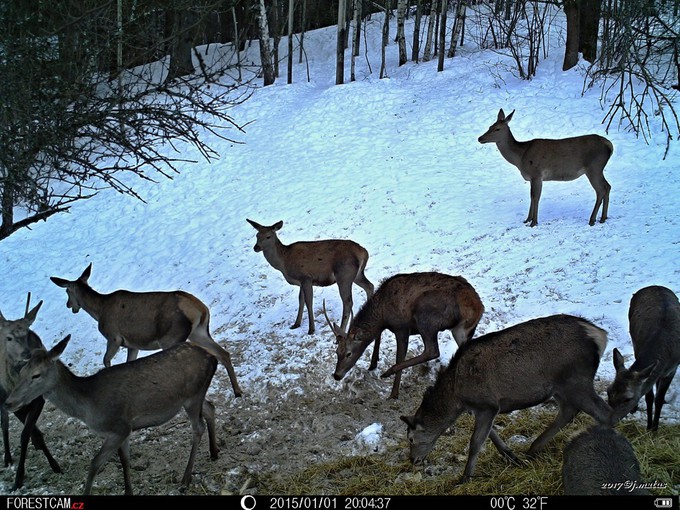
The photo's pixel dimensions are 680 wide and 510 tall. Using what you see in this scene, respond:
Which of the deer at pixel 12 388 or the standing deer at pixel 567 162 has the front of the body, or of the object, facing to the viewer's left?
the standing deer

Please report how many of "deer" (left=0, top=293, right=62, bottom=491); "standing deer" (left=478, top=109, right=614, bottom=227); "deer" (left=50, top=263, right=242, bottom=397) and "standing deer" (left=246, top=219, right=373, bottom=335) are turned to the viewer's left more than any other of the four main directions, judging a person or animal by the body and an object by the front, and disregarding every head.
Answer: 3

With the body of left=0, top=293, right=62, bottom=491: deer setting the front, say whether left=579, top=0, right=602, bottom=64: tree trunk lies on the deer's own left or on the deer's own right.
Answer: on the deer's own left

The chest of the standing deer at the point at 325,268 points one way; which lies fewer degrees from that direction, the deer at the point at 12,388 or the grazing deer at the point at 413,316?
the deer

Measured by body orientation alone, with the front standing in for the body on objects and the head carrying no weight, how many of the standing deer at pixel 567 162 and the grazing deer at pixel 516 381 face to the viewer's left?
2

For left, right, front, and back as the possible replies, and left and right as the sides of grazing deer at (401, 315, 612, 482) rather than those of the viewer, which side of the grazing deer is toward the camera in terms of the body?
left

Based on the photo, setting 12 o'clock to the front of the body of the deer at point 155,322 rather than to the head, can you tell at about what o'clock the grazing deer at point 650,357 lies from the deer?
The grazing deer is roughly at 7 o'clock from the deer.

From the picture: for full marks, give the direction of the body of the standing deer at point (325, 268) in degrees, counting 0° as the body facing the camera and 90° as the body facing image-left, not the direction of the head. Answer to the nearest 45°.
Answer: approximately 90°

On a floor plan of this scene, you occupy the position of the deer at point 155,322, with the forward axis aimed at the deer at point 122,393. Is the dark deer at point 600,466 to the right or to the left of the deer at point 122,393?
left

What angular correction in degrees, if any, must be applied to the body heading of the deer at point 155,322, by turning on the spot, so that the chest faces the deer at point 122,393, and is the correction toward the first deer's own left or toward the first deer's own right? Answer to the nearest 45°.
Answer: approximately 90° to the first deer's own left

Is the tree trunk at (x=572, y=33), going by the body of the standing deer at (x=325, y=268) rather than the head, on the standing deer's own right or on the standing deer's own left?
on the standing deer's own right

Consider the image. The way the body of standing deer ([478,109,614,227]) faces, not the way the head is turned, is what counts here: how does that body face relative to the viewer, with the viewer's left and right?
facing to the left of the viewer

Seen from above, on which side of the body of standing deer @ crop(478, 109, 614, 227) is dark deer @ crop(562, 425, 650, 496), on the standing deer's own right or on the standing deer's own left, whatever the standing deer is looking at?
on the standing deer's own left

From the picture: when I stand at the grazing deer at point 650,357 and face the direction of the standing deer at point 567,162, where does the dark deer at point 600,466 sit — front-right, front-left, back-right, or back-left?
back-left
